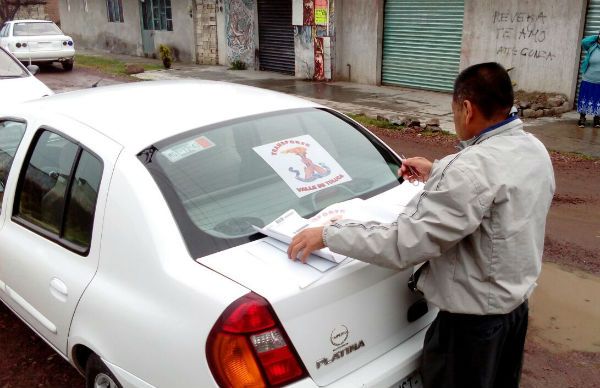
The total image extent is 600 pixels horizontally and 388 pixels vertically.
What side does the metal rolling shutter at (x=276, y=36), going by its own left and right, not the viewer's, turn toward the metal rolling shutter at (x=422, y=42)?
left

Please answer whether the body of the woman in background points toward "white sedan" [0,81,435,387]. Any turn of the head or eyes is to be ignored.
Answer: yes

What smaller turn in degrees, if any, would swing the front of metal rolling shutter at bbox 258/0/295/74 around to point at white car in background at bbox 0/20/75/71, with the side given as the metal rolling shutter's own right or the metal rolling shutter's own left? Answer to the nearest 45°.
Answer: approximately 45° to the metal rolling shutter's own right

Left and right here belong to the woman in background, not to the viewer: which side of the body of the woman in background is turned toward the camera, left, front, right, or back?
front

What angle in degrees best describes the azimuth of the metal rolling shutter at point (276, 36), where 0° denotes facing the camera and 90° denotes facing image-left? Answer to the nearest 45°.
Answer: approximately 45°

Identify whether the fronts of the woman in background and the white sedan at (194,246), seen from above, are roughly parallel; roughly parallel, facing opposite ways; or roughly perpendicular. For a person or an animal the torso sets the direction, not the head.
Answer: roughly perpendicular

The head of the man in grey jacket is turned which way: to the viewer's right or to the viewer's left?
to the viewer's left

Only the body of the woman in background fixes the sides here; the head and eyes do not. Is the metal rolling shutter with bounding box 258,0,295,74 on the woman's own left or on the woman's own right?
on the woman's own right

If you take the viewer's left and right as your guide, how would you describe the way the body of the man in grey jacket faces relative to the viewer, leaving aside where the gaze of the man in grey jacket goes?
facing away from the viewer and to the left of the viewer

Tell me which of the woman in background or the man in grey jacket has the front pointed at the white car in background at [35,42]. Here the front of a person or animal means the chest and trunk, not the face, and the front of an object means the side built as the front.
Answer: the man in grey jacket

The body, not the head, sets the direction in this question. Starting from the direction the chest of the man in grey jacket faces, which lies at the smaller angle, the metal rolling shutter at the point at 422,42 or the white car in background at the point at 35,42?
the white car in background

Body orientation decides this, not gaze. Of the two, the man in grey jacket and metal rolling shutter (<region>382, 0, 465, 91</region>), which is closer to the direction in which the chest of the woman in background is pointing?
the man in grey jacket

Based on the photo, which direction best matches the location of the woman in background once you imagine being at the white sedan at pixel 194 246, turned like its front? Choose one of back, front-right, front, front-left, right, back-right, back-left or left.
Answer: right

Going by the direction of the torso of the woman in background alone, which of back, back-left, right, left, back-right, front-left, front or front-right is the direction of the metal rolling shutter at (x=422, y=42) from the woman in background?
back-right

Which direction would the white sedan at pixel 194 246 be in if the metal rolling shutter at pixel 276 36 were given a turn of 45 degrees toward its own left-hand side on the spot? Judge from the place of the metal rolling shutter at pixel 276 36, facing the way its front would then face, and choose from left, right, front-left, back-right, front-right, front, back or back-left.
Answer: front

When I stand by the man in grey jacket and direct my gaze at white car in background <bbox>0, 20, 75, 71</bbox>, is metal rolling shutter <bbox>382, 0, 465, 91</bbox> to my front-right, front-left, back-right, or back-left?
front-right

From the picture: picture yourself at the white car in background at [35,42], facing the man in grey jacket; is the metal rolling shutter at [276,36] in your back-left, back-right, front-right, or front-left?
front-left

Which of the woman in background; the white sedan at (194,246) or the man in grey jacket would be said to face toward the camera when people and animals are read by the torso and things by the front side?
the woman in background
